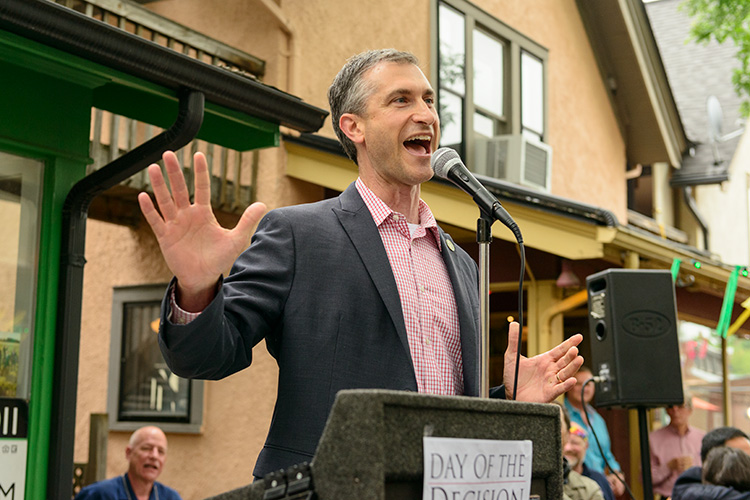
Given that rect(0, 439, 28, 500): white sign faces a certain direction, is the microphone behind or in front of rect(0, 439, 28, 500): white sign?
in front

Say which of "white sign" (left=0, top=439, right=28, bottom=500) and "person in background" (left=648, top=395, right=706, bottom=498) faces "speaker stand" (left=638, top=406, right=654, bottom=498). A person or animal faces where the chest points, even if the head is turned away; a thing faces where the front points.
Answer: the person in background

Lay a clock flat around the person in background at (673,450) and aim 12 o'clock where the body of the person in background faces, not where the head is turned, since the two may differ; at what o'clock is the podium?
The podium is roughly at 12 o'clock from the person in background.

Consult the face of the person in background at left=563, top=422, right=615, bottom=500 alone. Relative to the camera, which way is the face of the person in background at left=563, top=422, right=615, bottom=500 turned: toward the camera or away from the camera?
toward the camera

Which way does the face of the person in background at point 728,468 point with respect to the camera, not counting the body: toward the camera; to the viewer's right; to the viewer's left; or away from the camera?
away from the camera

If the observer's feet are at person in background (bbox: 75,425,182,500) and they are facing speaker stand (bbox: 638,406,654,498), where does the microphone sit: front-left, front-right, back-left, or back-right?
front-right

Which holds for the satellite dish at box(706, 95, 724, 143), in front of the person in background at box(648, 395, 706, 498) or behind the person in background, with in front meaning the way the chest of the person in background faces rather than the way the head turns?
behind

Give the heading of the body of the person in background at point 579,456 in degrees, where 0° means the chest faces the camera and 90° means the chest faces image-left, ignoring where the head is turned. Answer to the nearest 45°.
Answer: approximately 45°

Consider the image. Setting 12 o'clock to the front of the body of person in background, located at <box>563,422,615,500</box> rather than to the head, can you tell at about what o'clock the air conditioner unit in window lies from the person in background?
The air conditioner unit in window is roughly at 4 o'clock from the person in background.

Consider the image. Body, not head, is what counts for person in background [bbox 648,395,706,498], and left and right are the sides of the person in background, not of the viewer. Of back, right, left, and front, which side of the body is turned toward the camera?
front

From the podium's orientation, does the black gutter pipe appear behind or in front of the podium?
behind

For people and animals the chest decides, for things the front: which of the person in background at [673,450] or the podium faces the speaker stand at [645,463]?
the person in background
